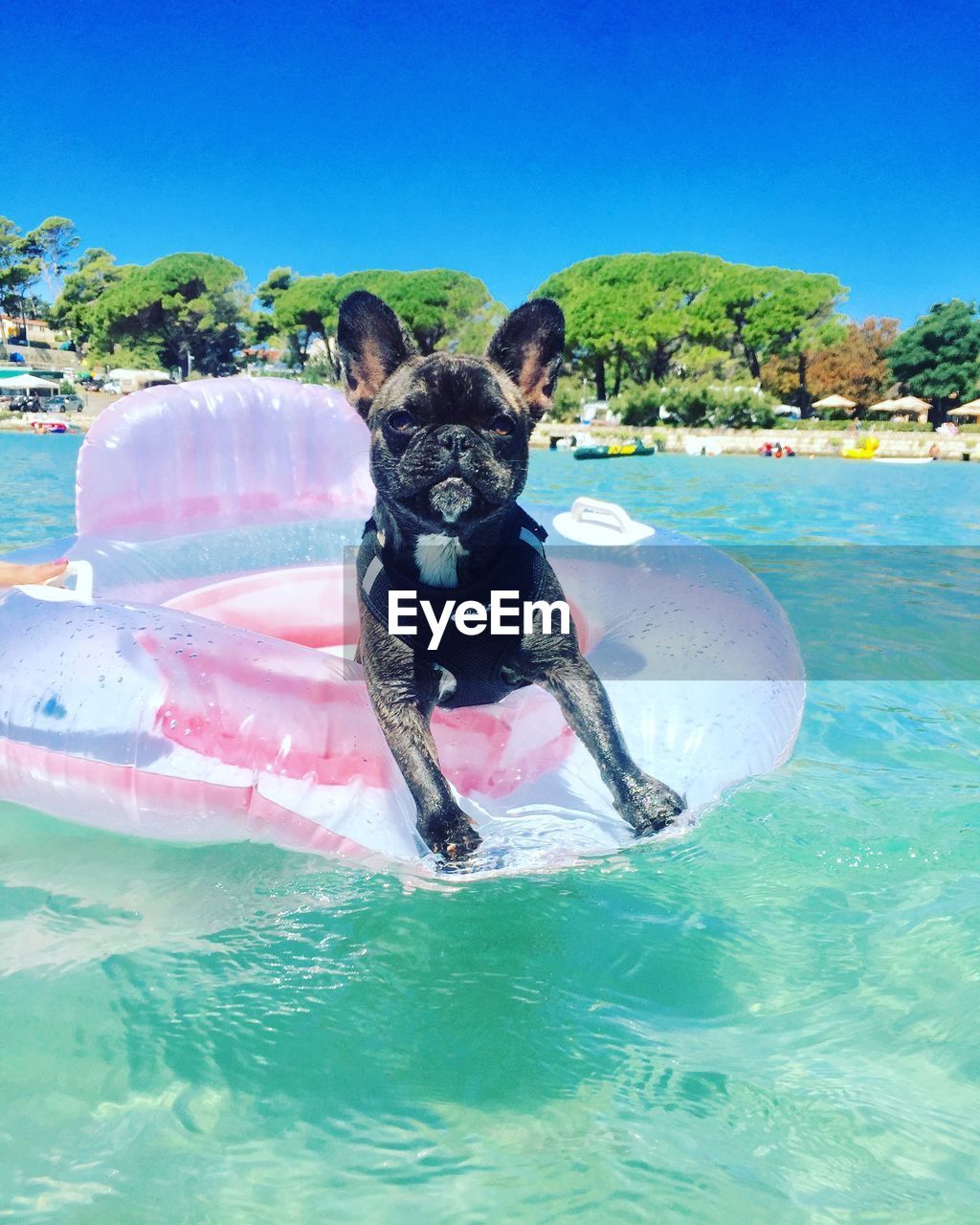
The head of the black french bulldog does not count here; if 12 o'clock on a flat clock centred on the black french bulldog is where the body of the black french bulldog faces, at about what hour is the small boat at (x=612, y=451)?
The small boat is roughly at 6 o'clock from the black french bulldog.

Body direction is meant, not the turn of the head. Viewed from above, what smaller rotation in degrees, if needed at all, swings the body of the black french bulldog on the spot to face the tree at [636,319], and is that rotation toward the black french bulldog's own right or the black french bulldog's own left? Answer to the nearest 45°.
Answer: approximately 180°

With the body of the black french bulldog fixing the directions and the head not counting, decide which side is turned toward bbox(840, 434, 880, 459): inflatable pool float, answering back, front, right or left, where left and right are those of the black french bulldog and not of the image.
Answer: back

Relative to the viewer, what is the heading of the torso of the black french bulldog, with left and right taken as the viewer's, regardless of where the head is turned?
facing the viewer

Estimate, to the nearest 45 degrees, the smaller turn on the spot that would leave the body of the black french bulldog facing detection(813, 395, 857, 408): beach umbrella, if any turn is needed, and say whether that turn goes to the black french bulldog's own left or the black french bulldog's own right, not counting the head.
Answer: approximately 180°

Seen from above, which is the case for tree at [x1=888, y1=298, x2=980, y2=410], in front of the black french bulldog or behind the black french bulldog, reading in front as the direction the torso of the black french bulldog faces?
behind
